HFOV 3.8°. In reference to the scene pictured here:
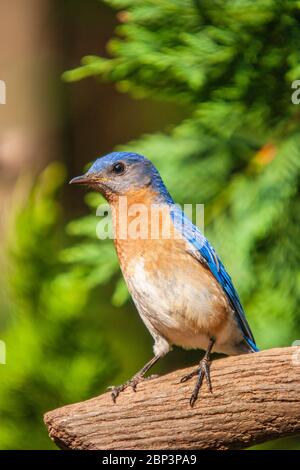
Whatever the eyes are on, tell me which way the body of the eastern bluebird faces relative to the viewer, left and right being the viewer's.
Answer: facing the viewer and to the left of the viewer
